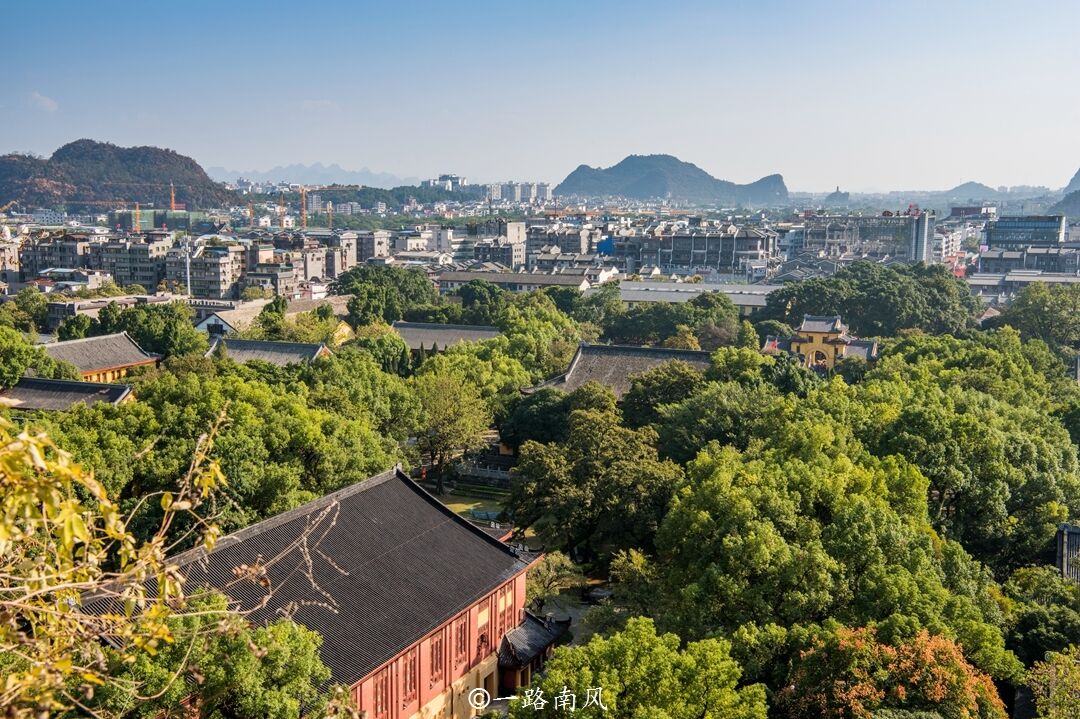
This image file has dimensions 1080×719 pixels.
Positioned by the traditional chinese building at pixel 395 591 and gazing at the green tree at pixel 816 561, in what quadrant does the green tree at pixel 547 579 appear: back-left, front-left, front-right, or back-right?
front-left

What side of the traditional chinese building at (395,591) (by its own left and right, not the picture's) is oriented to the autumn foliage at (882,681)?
front

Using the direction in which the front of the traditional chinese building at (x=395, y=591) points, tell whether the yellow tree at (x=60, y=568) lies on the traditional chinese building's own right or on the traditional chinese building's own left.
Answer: on the traditional chinese building's own right

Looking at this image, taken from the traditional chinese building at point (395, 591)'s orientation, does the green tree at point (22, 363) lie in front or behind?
behind

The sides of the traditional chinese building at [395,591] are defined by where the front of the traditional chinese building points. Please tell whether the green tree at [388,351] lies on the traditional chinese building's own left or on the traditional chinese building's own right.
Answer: on the traditional chinese building's own left

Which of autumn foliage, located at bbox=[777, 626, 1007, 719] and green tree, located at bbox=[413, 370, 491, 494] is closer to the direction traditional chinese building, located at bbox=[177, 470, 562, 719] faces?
the autumn foliage

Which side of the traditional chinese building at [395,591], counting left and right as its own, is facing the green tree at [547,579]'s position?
left

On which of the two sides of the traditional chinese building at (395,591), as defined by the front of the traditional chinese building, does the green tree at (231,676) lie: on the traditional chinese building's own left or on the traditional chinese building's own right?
on the traditional chinese building's own right

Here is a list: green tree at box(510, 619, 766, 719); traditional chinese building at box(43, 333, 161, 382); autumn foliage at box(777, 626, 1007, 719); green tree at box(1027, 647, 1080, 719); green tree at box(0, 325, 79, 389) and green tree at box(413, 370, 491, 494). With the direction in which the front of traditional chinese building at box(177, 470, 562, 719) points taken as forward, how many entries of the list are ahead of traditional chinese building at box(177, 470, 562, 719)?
3

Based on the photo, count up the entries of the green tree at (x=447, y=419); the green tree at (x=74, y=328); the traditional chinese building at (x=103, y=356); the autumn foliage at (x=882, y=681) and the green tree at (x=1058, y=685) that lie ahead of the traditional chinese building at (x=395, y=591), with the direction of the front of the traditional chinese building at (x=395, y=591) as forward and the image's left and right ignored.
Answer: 2

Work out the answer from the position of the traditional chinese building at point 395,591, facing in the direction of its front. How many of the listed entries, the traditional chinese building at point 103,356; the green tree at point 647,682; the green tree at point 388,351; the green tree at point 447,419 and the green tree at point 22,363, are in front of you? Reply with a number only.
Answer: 1

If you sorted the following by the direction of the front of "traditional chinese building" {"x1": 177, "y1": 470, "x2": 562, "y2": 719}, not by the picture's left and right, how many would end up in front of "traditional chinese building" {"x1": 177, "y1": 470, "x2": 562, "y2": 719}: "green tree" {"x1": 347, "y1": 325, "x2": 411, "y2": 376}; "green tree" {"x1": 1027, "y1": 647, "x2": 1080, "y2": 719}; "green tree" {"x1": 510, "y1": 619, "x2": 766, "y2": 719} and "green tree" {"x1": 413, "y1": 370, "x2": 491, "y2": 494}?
2

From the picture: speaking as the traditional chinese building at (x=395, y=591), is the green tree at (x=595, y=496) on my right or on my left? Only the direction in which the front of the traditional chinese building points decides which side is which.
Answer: on my left

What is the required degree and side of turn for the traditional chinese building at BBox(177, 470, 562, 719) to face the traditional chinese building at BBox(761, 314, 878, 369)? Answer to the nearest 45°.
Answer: approximately 90° to its left

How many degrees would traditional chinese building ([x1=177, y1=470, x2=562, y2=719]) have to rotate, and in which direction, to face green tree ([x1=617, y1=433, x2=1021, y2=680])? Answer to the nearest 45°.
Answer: approximately 45° to its left

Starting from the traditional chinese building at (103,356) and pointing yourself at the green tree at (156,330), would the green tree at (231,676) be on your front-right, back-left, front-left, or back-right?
back-right
